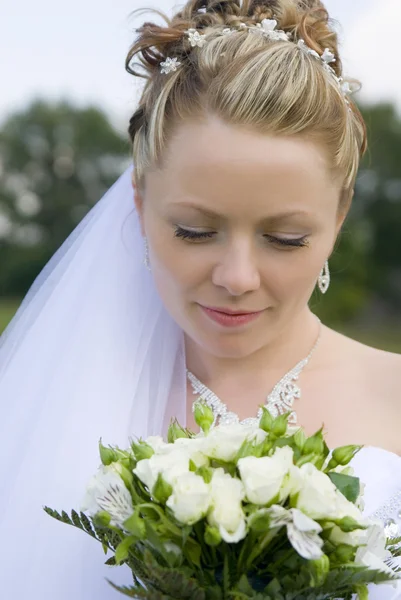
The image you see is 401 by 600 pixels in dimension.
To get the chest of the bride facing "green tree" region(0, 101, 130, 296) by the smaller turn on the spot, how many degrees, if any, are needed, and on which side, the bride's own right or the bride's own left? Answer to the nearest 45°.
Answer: approximately 180°

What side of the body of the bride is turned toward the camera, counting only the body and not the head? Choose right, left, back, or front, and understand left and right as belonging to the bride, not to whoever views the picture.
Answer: front
